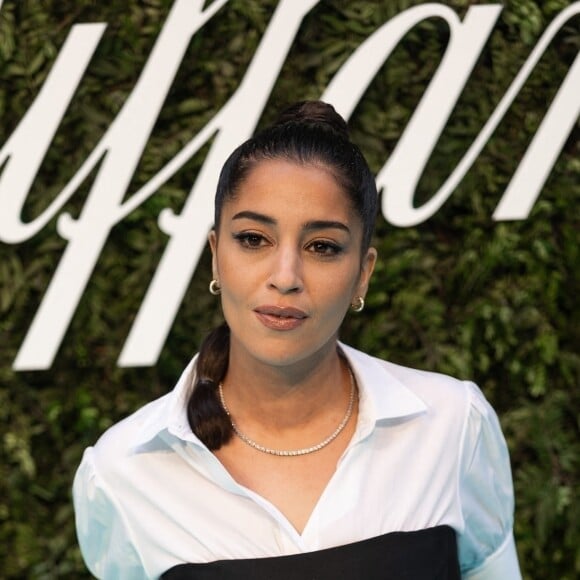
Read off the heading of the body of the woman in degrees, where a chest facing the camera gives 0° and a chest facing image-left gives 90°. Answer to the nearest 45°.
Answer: approximately 0°
